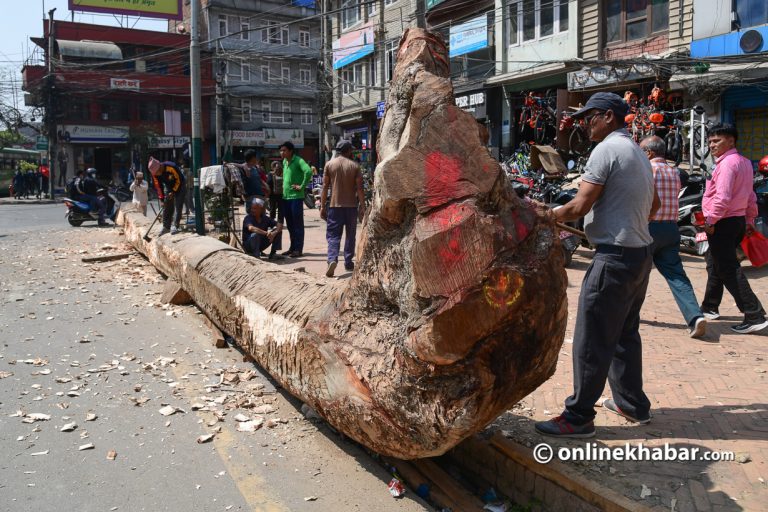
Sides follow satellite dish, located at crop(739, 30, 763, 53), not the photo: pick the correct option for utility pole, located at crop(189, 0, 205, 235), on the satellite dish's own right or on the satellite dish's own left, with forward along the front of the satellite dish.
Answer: on the satellite dish's own right

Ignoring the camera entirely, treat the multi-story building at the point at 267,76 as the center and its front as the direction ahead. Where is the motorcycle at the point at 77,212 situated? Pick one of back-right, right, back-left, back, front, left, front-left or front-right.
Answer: front

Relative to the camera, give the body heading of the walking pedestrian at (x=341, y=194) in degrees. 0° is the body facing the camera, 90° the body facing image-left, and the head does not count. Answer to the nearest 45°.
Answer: approximately 180°

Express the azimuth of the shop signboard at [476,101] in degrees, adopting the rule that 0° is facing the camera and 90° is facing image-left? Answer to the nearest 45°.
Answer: approximately 45°

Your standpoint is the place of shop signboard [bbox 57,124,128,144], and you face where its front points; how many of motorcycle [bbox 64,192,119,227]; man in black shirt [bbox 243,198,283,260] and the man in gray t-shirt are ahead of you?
3

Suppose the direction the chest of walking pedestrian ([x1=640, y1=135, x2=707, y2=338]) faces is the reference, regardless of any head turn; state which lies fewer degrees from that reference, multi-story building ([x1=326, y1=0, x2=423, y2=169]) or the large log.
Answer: the multi-story building

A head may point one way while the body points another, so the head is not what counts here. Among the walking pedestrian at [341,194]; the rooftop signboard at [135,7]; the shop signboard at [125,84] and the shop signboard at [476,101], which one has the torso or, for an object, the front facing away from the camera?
the walking pedestrian

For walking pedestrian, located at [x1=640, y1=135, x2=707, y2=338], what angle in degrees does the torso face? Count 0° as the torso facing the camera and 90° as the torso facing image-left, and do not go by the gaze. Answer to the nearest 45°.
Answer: approximately 135°

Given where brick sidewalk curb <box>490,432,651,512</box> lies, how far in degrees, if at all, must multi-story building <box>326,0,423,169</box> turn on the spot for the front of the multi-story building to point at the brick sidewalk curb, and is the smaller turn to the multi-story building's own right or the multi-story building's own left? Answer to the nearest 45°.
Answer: approximately 45° to the multi-story building's own left

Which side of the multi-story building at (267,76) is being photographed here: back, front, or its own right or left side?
front

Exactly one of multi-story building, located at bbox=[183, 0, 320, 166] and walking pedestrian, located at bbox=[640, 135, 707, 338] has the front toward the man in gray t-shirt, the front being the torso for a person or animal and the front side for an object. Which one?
the multi-story building

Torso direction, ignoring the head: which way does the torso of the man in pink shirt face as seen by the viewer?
to the viewer's left

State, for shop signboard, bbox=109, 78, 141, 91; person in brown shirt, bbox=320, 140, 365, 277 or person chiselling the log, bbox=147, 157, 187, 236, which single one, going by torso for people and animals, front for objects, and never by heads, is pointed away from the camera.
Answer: person in brown shirt, bbox=320, 140, 365, 277
